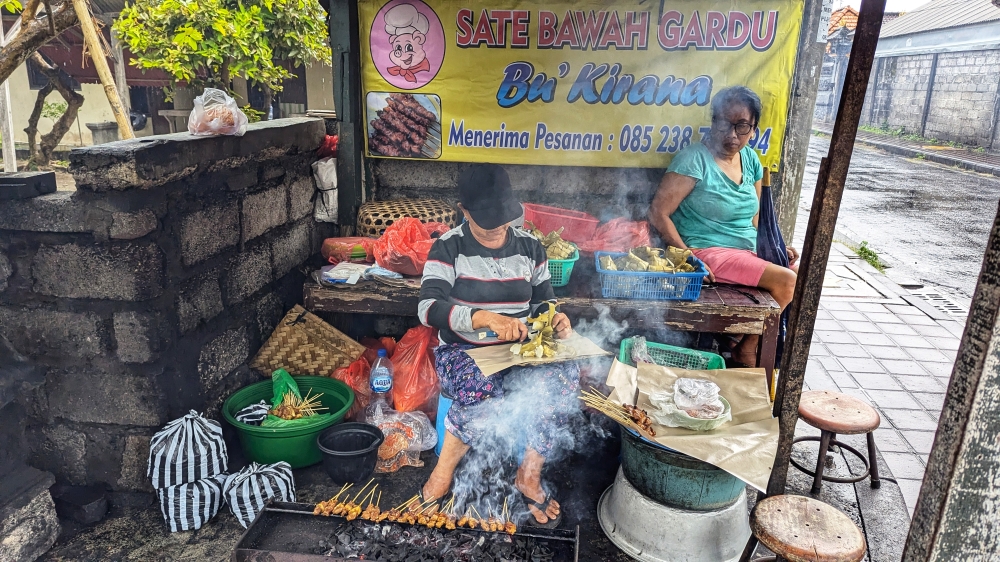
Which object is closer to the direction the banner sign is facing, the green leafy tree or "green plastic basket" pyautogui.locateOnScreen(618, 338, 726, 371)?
the green plastic basket

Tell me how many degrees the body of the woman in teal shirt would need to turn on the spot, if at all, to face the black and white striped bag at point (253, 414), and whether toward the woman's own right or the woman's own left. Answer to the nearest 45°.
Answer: approximately 90° to the woman's own right

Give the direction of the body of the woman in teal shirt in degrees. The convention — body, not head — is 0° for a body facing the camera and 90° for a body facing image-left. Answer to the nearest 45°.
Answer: approximately 315°

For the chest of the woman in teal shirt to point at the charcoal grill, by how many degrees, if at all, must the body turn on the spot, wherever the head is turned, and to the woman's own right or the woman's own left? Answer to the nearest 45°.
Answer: approximately 90° to the woman's own right

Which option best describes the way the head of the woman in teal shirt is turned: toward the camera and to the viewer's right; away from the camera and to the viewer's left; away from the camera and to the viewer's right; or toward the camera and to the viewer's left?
toward the camera and to the viewer's left

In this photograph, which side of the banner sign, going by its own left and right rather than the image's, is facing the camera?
front

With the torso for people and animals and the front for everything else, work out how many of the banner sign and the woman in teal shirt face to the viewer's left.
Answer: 0

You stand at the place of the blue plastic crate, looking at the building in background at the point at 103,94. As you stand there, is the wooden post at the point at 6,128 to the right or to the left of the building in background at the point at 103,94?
left

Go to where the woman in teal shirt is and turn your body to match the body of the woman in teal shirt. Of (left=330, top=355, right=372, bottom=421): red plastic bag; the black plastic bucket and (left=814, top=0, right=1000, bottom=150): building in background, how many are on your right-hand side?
2
